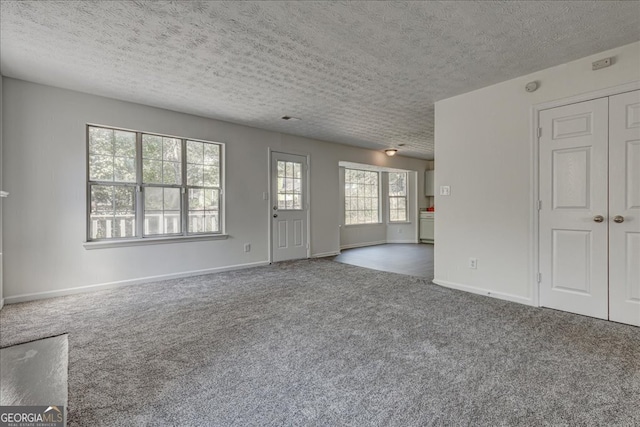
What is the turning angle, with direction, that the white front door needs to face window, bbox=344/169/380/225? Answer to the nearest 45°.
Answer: approximately 90° to its left

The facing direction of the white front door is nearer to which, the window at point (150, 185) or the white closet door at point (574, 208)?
the white closet door

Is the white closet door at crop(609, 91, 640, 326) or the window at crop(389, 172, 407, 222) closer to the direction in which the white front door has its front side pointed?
the white closet door

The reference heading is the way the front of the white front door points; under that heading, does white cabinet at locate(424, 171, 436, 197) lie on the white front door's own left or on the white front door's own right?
on the white front door's own left

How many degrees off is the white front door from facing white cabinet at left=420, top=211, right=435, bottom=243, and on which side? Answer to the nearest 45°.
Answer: approximately 90° to its left

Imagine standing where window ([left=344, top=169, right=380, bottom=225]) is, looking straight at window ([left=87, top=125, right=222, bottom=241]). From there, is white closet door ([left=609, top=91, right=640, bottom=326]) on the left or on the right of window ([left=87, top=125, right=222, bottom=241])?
left

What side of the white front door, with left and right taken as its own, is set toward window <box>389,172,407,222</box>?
left

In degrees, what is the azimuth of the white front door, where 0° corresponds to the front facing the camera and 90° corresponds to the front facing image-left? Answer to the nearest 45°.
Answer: approximately 315°
